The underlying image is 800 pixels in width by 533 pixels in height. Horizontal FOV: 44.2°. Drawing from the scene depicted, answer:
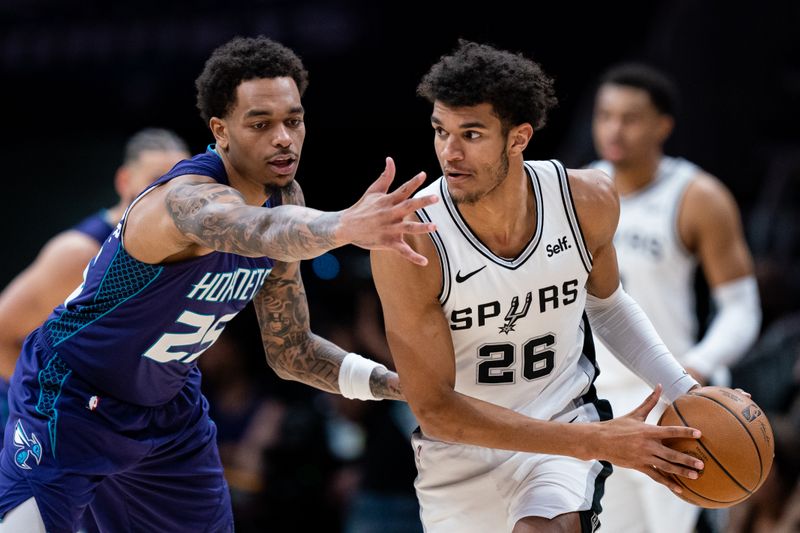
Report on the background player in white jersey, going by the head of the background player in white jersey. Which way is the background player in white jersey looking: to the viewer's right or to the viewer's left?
to the viewer's left

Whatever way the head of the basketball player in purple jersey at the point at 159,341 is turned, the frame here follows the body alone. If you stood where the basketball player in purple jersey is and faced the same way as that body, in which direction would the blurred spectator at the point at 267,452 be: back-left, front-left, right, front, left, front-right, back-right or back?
back-left

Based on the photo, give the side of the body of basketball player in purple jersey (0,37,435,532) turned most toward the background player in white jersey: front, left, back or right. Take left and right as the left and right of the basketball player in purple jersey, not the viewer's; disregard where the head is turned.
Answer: left

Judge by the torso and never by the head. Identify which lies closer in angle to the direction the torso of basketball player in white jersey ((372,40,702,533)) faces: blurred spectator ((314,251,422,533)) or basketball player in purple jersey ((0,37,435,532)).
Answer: the basketball player in purple jersey

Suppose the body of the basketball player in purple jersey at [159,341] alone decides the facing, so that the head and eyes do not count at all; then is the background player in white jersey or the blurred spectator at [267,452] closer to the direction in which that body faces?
the background player in white jersey

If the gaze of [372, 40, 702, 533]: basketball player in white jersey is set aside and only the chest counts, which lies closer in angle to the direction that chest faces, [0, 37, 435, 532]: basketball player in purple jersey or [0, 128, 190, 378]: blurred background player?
the basketball player in purple jersey

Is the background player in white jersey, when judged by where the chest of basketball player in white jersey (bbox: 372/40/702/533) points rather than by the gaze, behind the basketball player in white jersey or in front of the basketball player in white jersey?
behind
